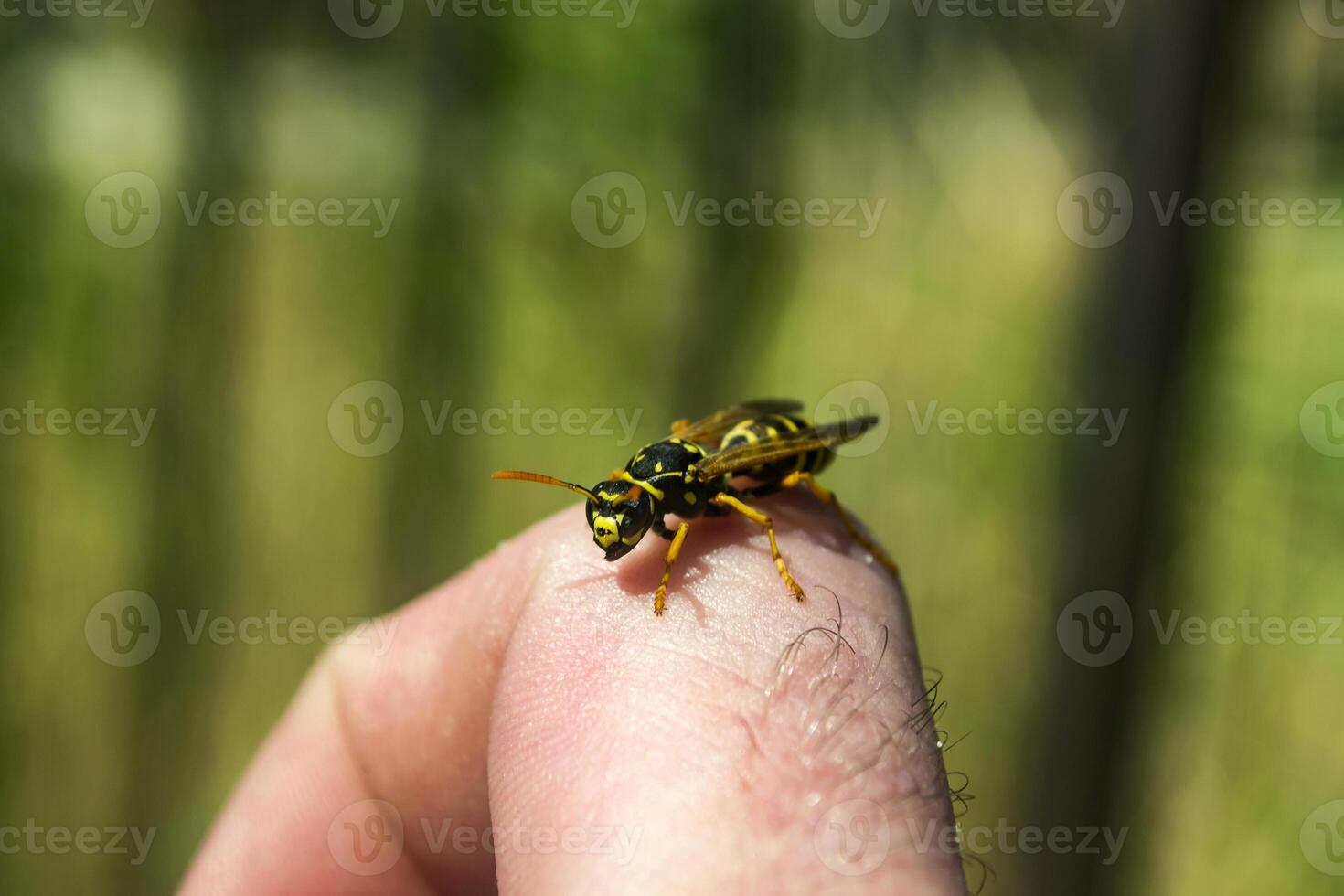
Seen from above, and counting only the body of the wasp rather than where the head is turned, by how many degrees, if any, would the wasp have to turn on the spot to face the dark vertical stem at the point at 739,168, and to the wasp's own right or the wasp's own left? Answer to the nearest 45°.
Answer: approximately 135° to the wasp's own right

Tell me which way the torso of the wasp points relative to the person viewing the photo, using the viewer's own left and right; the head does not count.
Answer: facing the viewer and to the left of the viewer

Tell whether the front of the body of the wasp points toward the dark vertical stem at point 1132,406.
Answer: no

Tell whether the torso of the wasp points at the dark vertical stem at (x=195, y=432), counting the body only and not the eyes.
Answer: no
